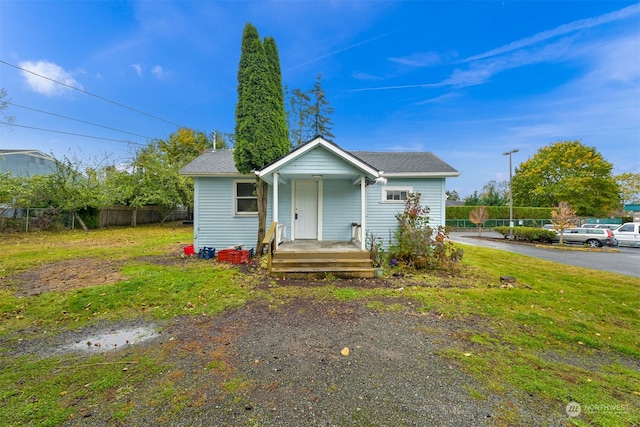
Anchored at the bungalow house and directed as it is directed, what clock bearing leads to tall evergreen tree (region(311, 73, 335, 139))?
The tall evergreen tree is roughly at 6 o'clock from the bungalow house.

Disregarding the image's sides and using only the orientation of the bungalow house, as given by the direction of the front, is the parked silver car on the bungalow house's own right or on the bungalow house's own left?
on the bungalow house's own left

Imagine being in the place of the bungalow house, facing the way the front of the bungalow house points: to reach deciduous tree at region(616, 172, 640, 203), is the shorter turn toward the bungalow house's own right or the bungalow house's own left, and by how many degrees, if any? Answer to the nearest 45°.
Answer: approximately 135° to the bungalow house's own left

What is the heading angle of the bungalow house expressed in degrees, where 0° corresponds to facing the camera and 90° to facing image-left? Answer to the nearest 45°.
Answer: approximately 0°

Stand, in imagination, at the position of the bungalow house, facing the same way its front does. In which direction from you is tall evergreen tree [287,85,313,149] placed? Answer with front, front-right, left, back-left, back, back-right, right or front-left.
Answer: back

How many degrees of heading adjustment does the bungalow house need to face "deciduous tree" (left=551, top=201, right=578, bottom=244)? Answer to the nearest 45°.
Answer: approximately 135° to its left

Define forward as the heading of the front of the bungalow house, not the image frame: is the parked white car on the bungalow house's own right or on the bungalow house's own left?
on the bungalow house's own left

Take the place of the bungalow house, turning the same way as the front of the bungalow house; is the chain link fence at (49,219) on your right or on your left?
on your right

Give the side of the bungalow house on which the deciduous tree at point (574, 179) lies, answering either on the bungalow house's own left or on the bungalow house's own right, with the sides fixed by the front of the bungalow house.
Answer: on the bungalow house's own left
